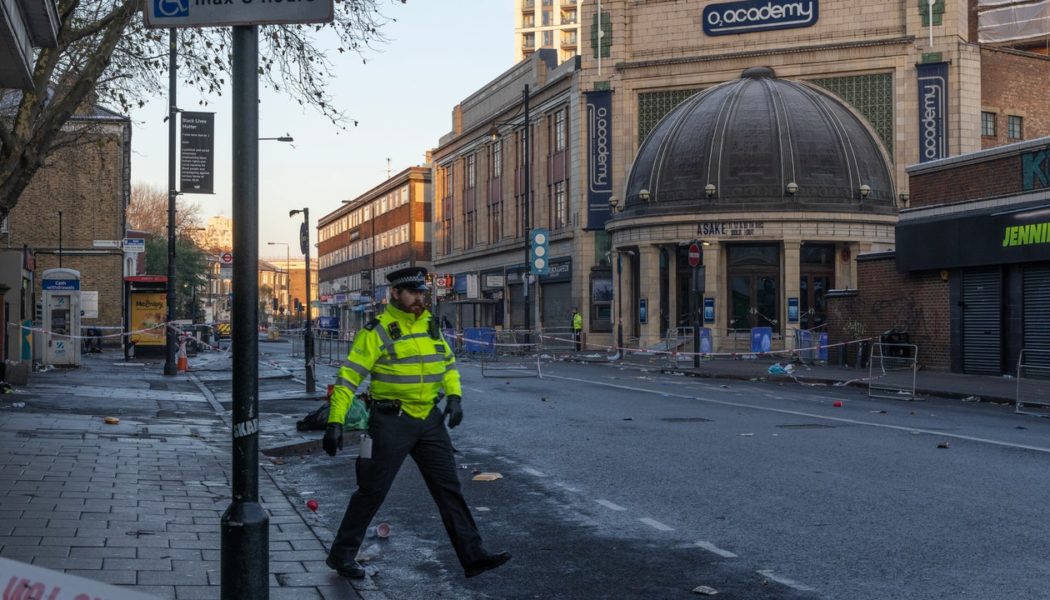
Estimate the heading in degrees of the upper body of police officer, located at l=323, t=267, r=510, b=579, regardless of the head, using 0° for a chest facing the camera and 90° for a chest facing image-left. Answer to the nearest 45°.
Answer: approximately 315°

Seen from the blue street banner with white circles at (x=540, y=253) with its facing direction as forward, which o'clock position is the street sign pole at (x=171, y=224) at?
The street sign pole is roughly at 1 o'clock from the blue street banner with white circles.

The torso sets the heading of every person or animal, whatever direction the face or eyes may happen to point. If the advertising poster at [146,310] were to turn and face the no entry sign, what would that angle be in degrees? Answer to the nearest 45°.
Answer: approximately 45° to its left

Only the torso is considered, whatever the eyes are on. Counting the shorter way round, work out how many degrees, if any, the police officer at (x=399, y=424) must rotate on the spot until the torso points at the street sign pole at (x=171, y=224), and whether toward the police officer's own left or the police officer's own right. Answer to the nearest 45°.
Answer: approximately 135° to the police officer's own left

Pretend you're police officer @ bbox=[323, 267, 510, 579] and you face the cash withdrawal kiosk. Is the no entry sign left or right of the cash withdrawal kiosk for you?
right

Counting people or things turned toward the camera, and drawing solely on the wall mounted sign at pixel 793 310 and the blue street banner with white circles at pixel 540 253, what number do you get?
2

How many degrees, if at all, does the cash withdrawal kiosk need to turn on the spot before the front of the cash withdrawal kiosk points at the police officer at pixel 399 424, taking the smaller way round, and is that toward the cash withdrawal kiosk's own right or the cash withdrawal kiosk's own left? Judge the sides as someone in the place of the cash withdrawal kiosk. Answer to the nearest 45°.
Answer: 0° — it already faces them

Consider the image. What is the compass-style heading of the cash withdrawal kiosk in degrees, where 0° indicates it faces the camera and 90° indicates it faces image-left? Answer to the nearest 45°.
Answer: approximately 0°

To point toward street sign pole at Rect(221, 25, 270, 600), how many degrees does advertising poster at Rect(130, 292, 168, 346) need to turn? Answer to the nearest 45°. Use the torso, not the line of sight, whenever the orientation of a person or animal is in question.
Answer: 0° — it already faces it

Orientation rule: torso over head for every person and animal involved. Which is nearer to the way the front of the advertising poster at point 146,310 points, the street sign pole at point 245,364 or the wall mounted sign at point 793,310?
the street sign pole

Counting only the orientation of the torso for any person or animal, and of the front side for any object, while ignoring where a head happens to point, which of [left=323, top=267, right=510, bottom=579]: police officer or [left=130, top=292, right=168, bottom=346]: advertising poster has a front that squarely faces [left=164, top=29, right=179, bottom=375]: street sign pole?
the advertising poster

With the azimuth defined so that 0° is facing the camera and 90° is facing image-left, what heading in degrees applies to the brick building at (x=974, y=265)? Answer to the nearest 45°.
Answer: approximately 45°

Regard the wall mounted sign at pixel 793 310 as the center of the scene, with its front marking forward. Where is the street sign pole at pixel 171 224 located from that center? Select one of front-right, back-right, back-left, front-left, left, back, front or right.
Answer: front-right

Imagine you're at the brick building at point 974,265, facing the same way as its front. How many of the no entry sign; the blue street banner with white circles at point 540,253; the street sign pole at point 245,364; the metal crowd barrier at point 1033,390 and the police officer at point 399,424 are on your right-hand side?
2
